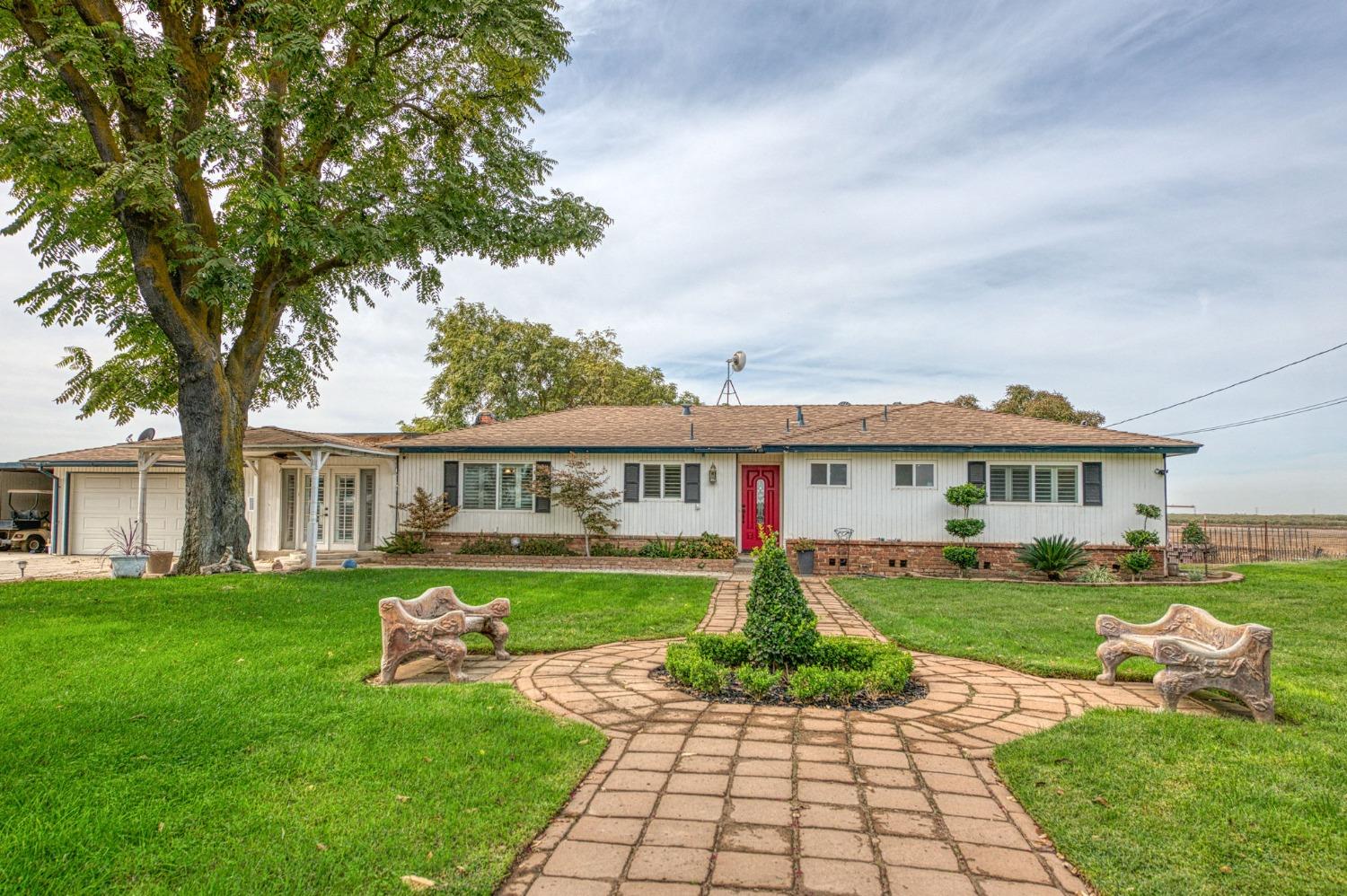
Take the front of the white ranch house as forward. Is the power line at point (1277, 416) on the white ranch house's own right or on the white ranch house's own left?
on the white ranch house's own left

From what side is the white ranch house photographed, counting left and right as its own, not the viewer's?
front

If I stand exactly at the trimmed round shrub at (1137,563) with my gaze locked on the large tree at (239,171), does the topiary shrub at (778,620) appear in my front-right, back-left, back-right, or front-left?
front-left

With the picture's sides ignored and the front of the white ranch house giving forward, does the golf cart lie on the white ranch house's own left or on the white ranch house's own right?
on the white ranch house's own right

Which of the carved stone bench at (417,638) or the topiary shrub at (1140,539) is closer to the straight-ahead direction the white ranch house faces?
the carved stone bench

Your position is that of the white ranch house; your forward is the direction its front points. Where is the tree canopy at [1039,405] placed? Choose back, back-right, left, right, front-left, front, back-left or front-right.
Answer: back-left

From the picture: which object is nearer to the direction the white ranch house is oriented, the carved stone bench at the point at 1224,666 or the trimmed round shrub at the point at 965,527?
the carved stone bench

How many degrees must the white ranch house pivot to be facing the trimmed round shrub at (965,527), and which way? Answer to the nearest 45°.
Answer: approximately 45° to its left

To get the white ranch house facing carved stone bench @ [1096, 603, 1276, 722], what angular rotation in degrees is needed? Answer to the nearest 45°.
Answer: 0° — it already faces it

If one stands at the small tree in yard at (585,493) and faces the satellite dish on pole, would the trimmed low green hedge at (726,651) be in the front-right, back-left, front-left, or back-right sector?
back-right

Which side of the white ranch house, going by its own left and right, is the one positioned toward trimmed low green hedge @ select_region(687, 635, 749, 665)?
front
